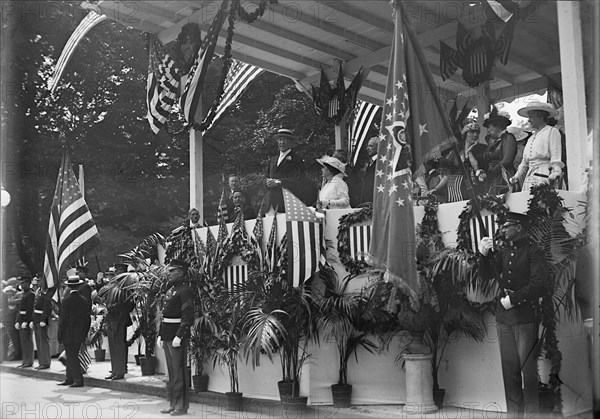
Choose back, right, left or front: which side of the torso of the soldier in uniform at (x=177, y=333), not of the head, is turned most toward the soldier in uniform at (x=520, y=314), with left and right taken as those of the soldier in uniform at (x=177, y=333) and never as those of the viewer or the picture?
left

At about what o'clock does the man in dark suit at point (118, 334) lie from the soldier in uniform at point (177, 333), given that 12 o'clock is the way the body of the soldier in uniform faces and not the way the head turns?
The man in dark suit is roughly at 4 o'clock from the soldier in uniform.

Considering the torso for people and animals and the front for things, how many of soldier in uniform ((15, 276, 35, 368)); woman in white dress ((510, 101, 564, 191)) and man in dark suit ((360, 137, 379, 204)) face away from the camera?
0

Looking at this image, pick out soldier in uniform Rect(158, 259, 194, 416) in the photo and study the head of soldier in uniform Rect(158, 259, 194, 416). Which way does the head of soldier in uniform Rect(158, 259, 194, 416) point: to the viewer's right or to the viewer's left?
to the viewer's left

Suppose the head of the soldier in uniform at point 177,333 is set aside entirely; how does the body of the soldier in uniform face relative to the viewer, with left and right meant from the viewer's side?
facing the viewer and to the left of the viewer

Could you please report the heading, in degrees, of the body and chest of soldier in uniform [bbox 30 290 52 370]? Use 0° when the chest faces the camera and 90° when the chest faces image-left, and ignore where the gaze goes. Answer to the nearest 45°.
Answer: approximately 45°

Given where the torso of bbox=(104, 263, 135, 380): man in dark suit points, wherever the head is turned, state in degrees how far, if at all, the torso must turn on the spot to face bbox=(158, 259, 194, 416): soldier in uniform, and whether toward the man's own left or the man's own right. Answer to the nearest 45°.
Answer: approximately 45° to the man's own left

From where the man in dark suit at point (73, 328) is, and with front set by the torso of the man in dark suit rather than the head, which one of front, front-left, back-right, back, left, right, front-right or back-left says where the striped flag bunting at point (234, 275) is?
back
